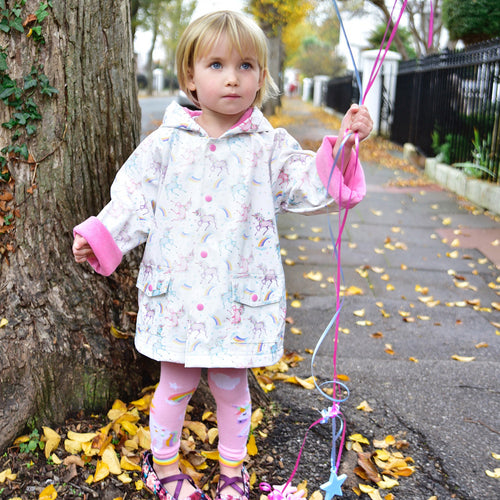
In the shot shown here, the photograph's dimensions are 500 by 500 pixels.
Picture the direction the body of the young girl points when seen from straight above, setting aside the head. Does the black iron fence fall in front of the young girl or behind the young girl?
behind

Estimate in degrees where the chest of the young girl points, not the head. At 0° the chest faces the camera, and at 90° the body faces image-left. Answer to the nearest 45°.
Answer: approximately 0°

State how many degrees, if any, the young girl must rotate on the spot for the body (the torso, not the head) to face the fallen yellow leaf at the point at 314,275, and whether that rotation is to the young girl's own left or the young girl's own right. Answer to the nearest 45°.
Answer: approximately 180°
